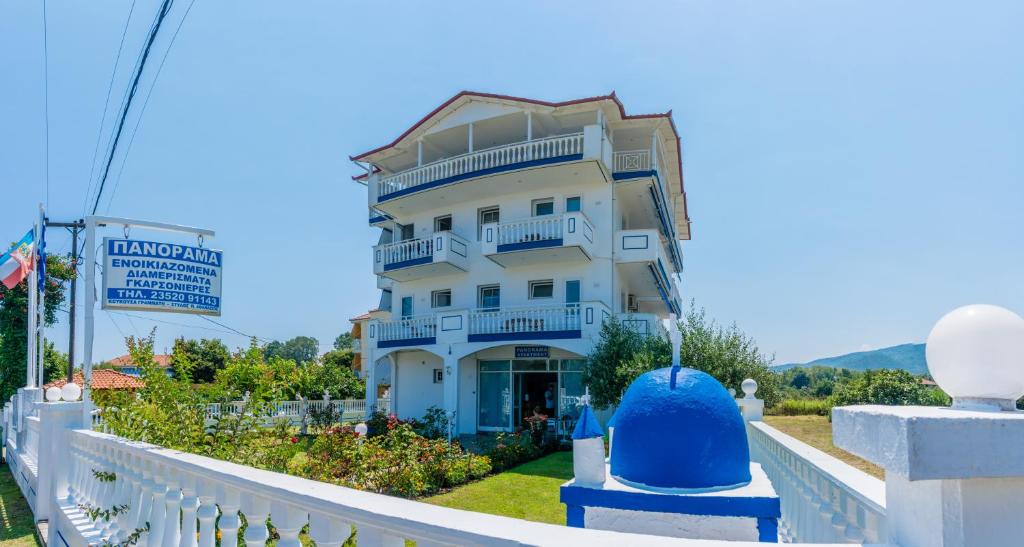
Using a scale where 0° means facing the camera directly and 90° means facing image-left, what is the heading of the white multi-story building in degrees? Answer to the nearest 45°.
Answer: approximately 45°

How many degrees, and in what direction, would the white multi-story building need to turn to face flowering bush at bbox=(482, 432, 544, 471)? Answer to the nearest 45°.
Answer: approximately 45° to its left

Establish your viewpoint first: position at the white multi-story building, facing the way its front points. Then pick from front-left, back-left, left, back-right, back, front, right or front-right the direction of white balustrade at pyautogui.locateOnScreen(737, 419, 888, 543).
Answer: front-left

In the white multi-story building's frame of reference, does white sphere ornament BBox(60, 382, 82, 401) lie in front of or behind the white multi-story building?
in front

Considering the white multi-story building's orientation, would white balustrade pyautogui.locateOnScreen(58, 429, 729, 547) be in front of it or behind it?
in front

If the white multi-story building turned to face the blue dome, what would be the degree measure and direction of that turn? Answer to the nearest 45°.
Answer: approximately 45° to its left

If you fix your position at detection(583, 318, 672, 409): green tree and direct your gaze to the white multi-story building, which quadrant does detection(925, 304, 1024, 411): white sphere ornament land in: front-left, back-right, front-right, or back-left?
back-left
